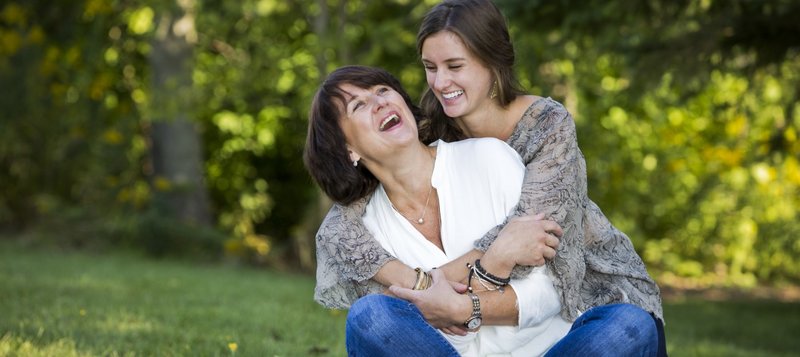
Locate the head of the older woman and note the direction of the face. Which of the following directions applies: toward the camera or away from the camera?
toward the camera

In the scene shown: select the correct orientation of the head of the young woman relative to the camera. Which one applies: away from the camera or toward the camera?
toward the camera

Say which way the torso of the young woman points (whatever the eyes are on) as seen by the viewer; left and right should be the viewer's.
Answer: facing the viewer and to the left of the viewer

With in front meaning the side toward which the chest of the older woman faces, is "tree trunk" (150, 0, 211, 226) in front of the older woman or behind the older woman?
behind

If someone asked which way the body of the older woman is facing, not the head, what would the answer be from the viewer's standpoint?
toward the camera
